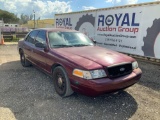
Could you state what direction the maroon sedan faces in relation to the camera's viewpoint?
facing the viewer and to the right of the viewer

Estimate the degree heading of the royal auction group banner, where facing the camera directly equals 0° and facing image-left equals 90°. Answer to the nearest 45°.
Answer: approximately 45°

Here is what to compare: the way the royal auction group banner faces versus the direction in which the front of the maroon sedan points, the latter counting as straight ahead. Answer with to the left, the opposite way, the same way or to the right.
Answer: to the right

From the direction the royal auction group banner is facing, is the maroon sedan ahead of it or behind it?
ahead

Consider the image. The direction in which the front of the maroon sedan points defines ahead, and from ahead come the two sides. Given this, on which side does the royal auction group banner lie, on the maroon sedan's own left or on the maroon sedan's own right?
on the maroon sedan's own left

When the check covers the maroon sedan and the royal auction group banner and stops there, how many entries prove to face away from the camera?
0
